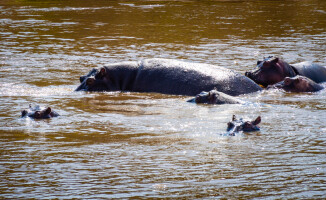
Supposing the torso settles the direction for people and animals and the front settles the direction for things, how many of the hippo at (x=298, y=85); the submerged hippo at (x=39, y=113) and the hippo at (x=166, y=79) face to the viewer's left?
3

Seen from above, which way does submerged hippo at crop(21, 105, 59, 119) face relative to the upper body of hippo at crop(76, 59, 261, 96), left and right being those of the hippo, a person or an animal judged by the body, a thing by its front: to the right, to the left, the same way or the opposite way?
the same way

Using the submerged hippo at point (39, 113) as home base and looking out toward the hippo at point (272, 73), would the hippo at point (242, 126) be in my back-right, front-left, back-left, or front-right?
front-right

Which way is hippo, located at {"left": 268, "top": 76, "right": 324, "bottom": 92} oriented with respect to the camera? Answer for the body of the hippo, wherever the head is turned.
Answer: to the viewer's left

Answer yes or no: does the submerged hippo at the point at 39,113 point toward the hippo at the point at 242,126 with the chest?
no

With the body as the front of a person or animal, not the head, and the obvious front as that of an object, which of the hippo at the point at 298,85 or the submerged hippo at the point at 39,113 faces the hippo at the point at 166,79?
the hippo at the point at 298,85

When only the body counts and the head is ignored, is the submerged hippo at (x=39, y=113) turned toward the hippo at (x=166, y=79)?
no

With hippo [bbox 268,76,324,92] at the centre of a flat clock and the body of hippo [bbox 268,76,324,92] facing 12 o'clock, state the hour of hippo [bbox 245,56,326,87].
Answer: hippo [bbox 245,56,326,87] is roughly at 2 o'clock from hippo [bbox 268,76,324,92].

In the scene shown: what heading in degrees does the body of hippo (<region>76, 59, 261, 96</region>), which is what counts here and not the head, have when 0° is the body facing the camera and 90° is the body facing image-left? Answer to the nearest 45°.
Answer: approximately 90°

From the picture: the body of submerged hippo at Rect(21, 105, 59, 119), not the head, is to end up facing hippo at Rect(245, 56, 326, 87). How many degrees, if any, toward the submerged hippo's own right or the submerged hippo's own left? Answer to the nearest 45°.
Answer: approximately 135° to the submerged hippo's own right

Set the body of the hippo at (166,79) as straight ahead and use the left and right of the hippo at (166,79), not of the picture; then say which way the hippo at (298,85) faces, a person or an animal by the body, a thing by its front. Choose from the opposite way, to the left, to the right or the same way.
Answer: the same way

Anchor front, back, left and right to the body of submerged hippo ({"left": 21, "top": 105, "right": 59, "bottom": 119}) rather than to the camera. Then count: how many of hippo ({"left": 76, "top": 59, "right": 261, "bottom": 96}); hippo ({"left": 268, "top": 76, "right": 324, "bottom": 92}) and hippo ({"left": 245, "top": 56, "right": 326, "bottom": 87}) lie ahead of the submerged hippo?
0

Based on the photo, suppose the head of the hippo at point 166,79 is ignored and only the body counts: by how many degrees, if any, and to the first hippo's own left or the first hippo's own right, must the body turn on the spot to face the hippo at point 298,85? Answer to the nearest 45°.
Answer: approximately 180°

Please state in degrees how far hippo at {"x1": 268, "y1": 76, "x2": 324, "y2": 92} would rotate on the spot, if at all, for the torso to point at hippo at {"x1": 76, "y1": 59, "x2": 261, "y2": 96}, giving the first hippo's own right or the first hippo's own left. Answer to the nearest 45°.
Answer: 0° — it already faces it

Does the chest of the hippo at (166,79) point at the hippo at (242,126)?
no

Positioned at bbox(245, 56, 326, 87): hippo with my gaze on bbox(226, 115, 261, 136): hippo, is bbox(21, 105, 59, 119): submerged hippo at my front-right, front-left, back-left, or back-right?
front-right
